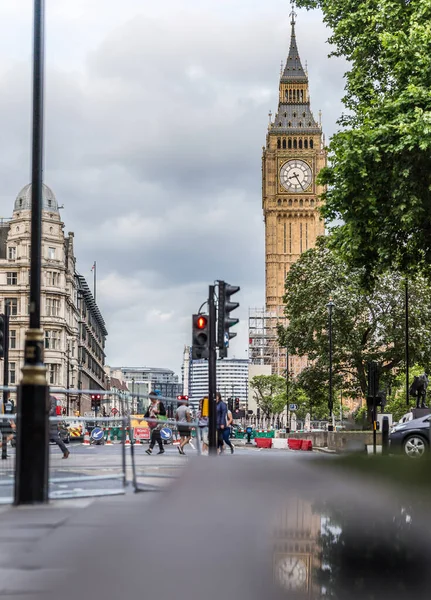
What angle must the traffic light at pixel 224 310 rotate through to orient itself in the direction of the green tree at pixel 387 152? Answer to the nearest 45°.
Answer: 0° — it already faces it

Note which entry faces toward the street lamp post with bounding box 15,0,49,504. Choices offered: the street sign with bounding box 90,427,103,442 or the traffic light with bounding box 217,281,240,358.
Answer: the street sign

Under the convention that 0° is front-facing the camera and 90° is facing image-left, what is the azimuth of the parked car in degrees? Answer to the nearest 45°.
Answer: approximately 90°

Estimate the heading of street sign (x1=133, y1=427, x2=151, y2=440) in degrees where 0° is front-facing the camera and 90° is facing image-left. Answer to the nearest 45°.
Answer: approximately 0°

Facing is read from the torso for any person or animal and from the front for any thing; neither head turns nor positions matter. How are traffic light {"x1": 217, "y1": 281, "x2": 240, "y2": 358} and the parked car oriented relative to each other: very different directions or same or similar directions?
very different directions
